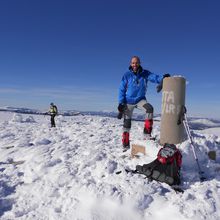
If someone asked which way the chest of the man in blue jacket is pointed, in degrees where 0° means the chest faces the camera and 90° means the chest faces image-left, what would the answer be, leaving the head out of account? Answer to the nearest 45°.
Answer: approximately 0°
